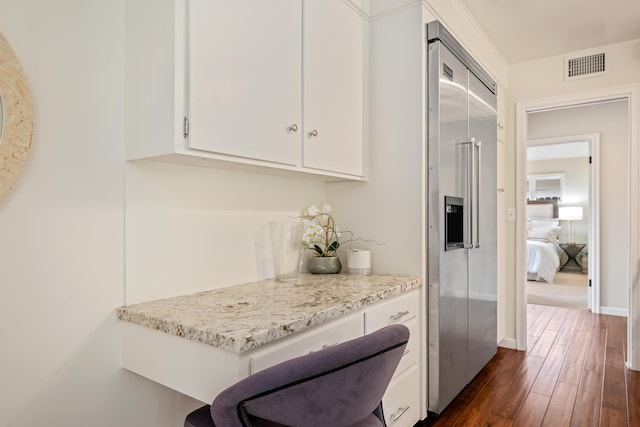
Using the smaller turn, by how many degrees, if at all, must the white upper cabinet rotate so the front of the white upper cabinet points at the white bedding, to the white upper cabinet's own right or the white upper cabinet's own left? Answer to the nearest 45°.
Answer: approximately 90° to the white upper cabinet's own left

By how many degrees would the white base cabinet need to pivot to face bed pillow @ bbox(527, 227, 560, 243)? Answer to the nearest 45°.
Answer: approximately 90° to its left

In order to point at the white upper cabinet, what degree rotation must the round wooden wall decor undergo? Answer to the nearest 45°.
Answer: approximately 90° to its left

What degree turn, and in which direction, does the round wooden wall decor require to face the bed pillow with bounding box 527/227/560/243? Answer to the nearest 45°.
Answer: approximately 90° to its left

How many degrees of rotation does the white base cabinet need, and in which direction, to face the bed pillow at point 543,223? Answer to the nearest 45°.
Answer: approximately 90° to its left

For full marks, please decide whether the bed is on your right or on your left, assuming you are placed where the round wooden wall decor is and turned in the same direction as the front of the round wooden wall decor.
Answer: on your left
